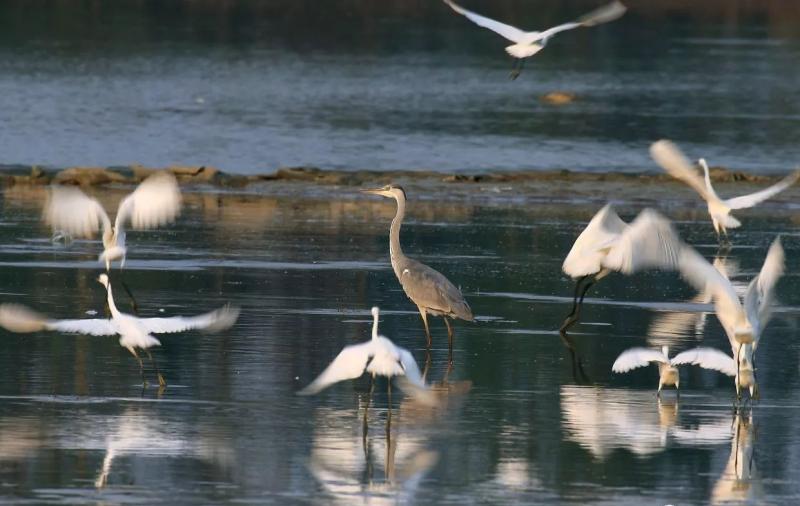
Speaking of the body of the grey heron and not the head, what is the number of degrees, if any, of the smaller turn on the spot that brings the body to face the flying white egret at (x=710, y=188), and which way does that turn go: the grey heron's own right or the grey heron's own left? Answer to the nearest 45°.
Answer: approximately 135° to the grey heron's own right

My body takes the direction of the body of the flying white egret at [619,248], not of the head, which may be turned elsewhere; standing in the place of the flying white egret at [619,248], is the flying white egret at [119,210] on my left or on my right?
on my left

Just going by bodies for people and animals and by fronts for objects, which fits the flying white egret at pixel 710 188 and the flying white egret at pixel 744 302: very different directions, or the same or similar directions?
same or similar directions

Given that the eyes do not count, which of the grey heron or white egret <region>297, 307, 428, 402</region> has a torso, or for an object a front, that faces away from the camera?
the white egret

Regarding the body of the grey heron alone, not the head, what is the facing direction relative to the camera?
to the viewer's left

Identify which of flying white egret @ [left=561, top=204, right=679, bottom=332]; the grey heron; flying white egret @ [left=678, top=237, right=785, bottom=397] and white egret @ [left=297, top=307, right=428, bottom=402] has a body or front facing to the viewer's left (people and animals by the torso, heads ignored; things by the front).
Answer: the grey heron

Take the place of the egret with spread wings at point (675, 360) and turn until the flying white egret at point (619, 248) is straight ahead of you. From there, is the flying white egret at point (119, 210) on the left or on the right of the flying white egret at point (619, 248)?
left

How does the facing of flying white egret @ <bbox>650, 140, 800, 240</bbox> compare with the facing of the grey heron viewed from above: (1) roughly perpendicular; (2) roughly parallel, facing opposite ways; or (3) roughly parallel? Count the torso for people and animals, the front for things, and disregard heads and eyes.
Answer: roughly perpendicular
